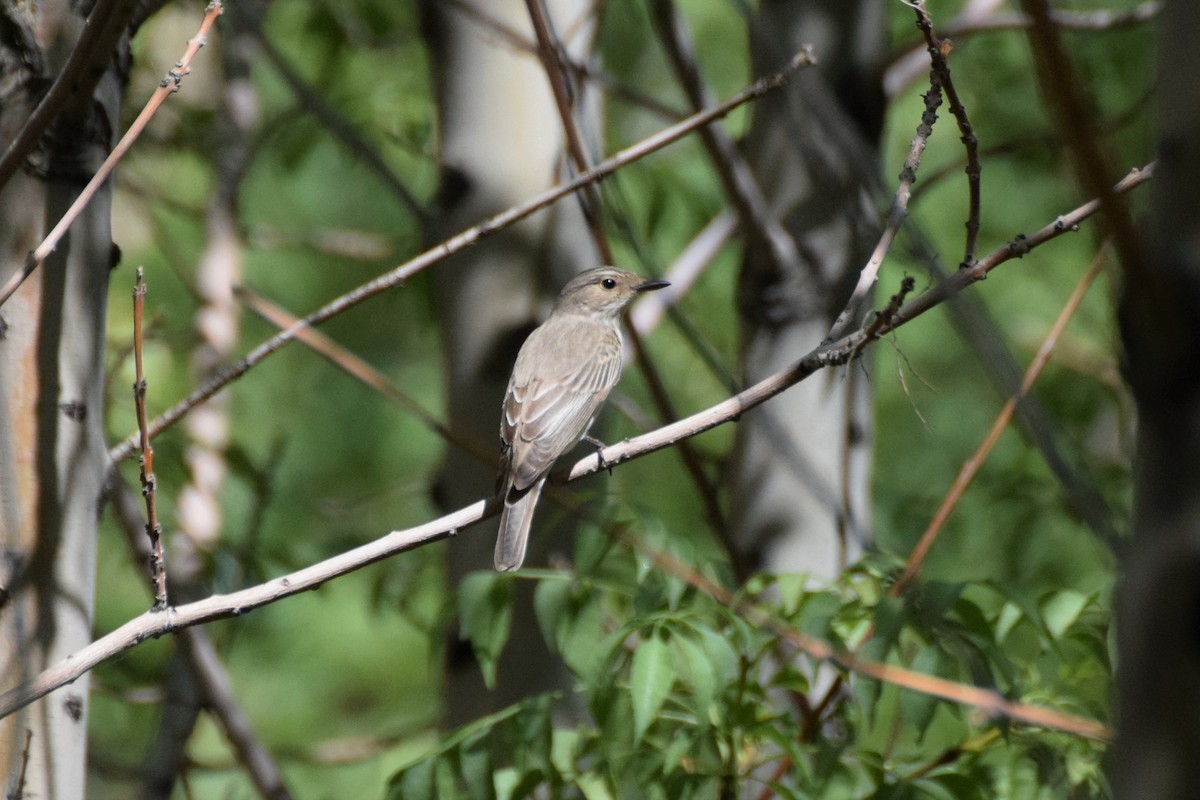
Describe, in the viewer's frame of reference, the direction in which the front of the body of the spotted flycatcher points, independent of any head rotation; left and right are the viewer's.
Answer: facing away from the viewer and to the right of the viewer

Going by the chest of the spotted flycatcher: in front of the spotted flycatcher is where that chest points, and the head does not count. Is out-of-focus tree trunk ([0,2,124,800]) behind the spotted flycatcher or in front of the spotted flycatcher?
behind

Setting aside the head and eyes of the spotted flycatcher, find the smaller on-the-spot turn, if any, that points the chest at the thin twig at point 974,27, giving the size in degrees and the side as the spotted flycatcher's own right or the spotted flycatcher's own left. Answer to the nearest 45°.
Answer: approximately 45° to the spotted flycatcher's own right

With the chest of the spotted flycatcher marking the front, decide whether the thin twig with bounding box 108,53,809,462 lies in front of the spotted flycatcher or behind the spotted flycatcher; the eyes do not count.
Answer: behind

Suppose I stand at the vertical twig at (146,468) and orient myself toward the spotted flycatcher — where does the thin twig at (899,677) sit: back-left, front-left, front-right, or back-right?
front-right

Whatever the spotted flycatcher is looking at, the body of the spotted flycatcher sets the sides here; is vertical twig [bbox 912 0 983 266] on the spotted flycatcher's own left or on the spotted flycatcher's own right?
on the spotted flycatcher's own right

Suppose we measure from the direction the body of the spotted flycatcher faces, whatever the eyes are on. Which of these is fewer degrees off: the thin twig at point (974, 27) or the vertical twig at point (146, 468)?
the thin twig
